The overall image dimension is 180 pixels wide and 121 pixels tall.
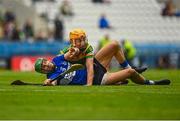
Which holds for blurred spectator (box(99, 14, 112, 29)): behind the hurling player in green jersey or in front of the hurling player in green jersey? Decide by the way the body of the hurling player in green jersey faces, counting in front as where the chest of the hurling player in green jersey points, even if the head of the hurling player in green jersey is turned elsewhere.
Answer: behind

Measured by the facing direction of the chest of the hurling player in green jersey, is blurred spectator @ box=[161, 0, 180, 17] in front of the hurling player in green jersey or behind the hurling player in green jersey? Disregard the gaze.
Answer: behind

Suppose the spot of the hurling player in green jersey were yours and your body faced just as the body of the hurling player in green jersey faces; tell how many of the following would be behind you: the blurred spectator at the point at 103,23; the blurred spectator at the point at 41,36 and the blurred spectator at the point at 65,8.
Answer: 3

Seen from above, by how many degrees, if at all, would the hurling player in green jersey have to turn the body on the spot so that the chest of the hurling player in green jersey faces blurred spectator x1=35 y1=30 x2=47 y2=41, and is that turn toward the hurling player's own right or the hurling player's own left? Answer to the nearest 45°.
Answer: approximately 180°

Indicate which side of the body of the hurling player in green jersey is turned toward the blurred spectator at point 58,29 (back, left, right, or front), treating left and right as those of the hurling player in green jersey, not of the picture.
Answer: back

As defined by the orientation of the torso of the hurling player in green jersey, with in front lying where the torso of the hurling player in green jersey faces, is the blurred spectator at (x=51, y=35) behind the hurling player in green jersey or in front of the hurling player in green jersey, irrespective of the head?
behind

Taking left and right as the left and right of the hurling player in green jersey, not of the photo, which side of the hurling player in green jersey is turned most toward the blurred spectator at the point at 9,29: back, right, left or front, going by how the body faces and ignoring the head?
back

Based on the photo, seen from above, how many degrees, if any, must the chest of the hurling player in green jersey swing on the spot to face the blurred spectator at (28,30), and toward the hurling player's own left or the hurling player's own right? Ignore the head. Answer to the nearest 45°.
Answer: approximately 180°

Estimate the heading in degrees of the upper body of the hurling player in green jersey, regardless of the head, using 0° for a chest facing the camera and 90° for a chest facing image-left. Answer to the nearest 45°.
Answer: approximately 0°
